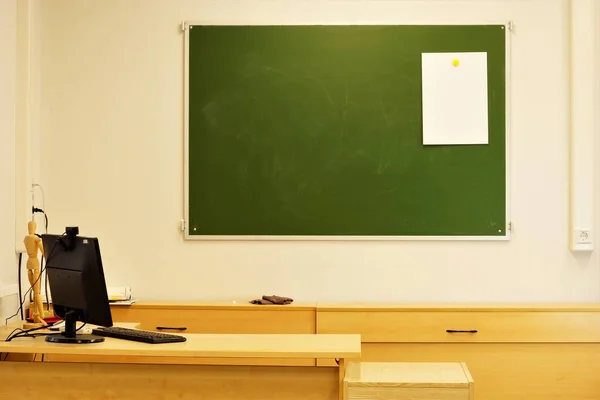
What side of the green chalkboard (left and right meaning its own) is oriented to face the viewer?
front

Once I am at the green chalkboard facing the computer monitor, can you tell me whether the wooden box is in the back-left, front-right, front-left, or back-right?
front-left

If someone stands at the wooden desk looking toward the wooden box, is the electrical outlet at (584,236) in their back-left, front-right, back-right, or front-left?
front-left

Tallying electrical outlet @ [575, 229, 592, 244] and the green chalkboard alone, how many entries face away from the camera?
0

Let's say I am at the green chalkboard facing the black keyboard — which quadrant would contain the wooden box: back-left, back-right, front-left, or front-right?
front-left

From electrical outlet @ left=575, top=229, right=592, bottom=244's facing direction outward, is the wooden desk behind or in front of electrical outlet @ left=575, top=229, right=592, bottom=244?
in front

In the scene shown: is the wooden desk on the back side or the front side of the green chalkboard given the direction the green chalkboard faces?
on the front side
